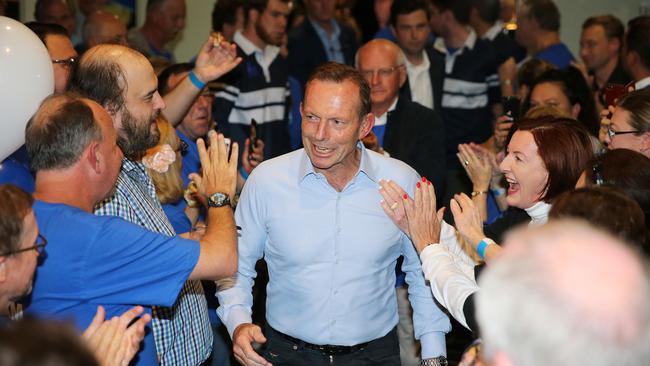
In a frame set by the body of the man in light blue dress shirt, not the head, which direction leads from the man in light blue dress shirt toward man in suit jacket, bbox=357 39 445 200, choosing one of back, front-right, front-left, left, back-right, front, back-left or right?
back

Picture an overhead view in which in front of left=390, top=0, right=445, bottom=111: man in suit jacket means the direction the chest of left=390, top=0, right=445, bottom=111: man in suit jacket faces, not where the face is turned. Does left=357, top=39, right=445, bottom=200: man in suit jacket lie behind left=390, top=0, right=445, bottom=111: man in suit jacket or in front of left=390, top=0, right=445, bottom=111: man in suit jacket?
in front

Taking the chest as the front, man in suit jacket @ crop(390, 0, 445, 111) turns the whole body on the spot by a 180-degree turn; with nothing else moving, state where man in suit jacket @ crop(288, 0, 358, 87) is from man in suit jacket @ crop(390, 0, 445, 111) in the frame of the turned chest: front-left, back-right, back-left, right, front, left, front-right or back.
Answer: front-left

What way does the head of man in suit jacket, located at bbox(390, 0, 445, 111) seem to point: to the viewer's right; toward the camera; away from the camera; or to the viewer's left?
toward the camera

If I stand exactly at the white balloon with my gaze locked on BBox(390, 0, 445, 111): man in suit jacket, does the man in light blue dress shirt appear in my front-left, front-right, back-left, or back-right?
front-right

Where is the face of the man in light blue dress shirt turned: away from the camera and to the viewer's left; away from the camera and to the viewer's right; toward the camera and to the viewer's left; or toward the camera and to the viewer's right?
toward the camera and to the viewer's left

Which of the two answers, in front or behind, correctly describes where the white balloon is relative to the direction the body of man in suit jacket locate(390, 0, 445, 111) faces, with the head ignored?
in front

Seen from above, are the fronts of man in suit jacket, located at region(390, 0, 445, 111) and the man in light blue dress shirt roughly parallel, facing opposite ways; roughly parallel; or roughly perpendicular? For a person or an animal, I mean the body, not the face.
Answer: roughly parallel

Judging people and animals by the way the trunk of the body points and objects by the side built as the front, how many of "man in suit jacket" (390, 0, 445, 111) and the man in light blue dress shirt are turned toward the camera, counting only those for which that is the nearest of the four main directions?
2

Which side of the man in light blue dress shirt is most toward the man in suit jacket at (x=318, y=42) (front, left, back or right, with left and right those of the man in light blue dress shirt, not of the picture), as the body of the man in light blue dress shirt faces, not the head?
back

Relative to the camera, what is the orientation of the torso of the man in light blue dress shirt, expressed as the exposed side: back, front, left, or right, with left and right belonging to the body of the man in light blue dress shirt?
front

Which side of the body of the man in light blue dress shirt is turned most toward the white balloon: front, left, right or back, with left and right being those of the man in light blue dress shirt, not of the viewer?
right
